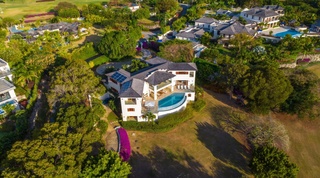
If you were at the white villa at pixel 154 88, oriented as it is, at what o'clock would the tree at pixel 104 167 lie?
The tree is roughly at 2 o'clock from the white villa.

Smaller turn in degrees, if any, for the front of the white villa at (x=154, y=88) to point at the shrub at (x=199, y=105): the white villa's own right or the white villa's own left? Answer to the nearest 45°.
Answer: approximately 45° to the white villa's own left

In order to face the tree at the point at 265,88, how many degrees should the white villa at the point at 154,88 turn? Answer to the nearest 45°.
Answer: approximately 45° to its left

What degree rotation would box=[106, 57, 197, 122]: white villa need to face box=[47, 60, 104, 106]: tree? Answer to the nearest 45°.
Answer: approximately 135° to its right

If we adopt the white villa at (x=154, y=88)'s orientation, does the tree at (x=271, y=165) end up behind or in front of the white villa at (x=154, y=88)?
in front

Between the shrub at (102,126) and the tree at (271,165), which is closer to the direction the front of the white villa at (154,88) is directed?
the tree

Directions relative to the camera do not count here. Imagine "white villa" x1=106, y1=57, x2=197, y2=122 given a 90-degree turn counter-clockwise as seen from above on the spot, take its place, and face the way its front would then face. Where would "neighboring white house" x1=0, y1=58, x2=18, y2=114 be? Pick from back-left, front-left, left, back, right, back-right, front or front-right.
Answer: back-left

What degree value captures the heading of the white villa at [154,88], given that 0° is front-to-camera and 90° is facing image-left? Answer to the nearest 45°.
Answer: approximately 315°
